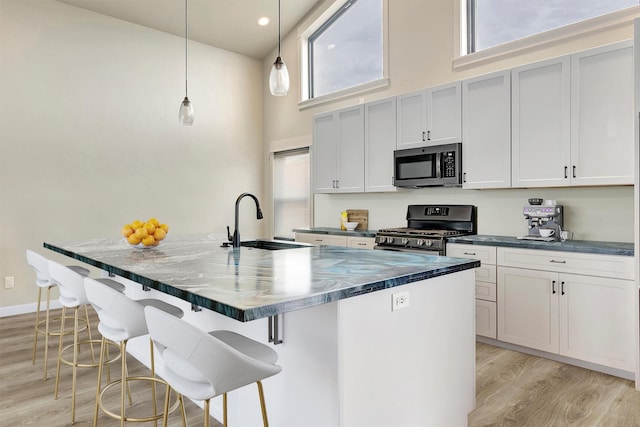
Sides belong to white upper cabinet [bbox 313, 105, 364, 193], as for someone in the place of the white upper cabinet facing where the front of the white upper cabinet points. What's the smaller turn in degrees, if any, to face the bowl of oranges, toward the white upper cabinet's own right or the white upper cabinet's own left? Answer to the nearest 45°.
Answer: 0° — it already faces it

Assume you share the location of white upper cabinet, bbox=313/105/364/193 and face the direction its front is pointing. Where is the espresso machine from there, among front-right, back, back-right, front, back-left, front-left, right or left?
left

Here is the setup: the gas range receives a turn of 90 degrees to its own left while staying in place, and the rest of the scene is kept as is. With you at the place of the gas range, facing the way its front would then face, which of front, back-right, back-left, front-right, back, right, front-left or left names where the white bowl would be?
back

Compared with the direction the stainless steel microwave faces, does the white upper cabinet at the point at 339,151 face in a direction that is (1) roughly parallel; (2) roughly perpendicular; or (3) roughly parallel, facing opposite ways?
roughly parallel

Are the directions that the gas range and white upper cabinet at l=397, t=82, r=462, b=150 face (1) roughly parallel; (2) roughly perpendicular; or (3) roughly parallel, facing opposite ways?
roughly parallel

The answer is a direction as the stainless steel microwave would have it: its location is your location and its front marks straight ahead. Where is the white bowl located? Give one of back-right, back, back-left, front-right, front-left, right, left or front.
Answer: right

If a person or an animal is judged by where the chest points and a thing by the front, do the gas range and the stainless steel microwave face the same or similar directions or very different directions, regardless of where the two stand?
same or similar directions

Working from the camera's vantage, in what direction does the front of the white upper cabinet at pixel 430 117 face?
facing the viewer and to the left of the viewer

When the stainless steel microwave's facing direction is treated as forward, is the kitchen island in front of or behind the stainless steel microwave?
in front

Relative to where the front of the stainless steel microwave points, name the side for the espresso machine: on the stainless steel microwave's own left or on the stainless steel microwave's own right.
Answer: on the stainless steel microwave's own left

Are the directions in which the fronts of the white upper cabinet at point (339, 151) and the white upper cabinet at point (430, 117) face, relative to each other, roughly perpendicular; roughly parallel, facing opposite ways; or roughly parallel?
roughly parallel

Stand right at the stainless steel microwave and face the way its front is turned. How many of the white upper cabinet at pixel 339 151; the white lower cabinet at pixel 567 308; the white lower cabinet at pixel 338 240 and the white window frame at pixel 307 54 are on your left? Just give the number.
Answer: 1

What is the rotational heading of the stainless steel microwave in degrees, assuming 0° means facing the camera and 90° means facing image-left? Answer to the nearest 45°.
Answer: approximately 45°

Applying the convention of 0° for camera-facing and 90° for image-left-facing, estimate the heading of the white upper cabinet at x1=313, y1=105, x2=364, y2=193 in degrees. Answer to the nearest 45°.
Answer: approximately 45°

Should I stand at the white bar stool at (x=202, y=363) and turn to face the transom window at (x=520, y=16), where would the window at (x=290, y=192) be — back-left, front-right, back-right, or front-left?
front-left

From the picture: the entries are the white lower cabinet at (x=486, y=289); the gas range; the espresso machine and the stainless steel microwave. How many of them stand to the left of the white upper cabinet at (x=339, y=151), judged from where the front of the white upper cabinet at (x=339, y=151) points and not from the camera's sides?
4
